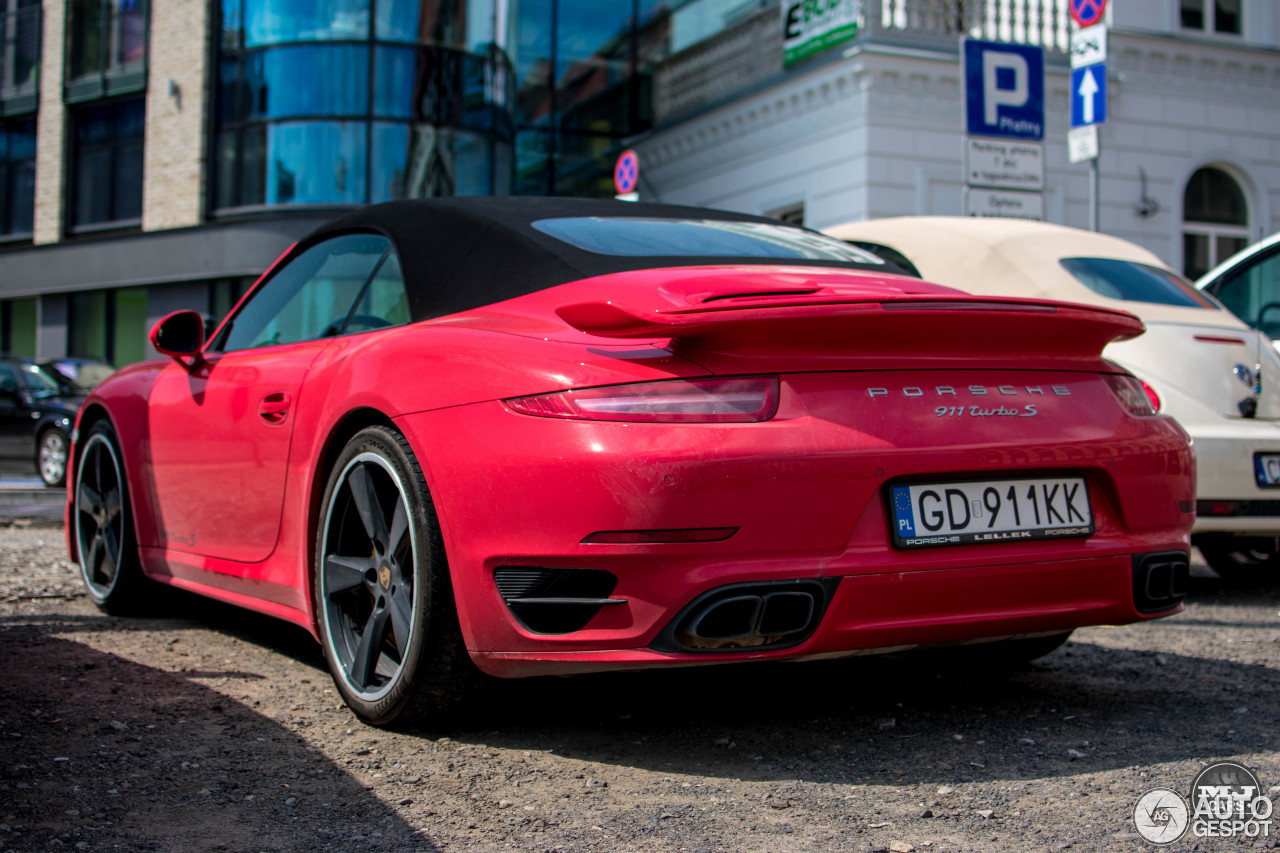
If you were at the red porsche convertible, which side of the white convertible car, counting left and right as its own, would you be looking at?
left

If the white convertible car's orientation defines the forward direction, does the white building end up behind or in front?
in front

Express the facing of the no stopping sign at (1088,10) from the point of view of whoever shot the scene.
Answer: facing the viewer

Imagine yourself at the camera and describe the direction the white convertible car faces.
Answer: facing away from the viewer and to the left of the viewer

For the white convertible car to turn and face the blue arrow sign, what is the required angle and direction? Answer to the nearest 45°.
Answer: approximately 45° to its right

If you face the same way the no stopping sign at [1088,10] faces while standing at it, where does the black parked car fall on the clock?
The black parked car is roughly at 3 o'clock from the no stopping sign.

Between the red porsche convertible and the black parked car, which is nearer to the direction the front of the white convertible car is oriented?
the black parked car

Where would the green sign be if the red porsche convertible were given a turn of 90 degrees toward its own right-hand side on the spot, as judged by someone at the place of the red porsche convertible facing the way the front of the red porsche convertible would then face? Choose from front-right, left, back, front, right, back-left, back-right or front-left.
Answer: front-left

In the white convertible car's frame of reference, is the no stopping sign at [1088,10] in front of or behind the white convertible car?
in front

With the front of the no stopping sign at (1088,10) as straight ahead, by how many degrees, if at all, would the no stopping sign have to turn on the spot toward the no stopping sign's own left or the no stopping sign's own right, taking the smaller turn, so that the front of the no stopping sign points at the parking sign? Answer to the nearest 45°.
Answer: approximately 45° to the no stopping sign's own right

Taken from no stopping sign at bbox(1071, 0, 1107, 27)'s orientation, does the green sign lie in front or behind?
behind

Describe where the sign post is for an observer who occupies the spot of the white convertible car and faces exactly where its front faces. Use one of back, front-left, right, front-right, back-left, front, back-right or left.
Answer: front-right

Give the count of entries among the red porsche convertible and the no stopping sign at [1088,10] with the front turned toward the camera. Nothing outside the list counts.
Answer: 1

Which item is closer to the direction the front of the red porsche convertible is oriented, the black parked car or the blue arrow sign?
the black parked car
